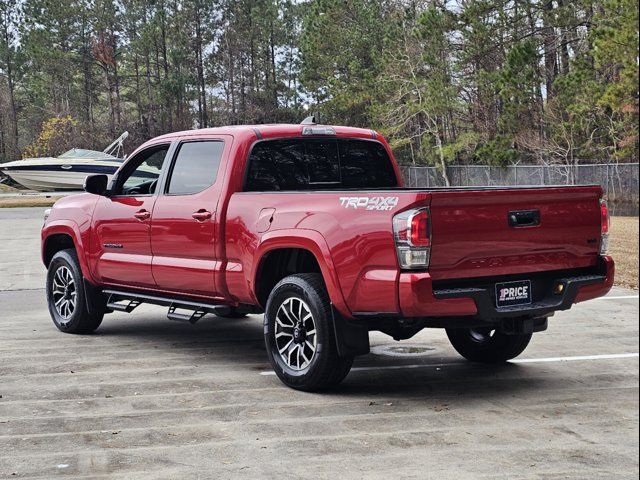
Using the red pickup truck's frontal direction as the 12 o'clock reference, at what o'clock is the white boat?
The white boat is roughly at 1 o'clock from the red pickup truck.

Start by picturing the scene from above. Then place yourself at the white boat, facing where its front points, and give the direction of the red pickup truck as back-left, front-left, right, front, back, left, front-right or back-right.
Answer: left

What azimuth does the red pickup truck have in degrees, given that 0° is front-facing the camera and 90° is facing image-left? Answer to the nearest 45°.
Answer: approximately 135°

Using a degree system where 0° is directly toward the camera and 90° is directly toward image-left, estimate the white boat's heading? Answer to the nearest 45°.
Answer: approximately 90°
